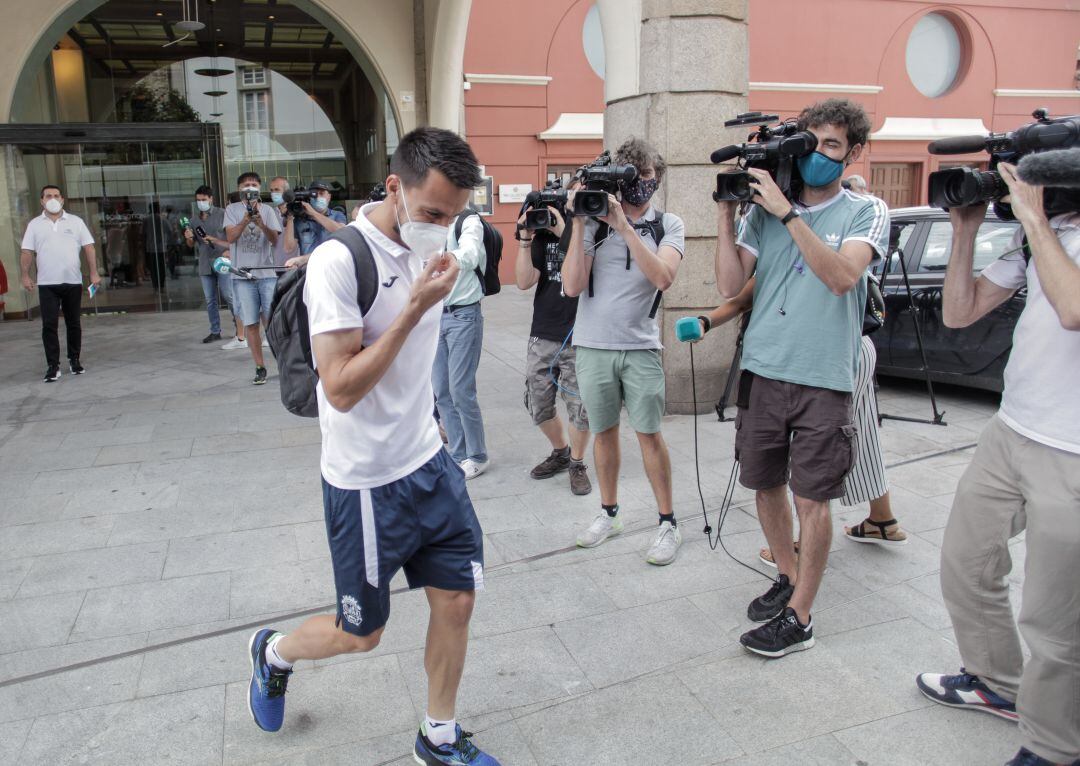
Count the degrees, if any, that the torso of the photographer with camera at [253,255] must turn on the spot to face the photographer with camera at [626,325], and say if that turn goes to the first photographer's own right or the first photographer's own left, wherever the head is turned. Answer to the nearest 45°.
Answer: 0° — they already face them

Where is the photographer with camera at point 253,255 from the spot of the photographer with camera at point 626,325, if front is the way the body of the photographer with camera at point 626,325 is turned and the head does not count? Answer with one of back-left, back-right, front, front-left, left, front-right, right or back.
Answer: right

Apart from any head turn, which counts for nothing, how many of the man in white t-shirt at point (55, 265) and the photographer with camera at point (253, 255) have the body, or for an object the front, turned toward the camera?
2

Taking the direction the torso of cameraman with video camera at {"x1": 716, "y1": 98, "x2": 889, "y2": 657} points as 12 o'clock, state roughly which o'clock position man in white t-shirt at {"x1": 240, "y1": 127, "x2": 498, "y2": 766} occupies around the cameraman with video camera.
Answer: The man in white t-shirt is roughly at 12 o'clock from the cameraman with video camera.

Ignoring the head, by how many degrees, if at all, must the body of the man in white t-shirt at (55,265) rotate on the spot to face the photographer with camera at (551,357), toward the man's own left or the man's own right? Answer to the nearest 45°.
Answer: approximately 45° to the man's own left

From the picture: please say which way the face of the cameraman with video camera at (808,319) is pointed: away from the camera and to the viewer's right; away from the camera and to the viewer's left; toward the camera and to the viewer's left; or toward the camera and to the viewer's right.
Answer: toward the camera and to the viewer's left

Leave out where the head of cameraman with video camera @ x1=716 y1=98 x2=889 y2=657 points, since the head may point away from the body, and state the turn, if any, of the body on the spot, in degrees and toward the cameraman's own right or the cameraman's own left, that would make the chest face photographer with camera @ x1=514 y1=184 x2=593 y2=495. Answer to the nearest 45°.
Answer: approximately 90° to the cameraman's own right

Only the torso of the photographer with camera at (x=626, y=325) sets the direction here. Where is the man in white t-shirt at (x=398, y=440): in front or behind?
in front

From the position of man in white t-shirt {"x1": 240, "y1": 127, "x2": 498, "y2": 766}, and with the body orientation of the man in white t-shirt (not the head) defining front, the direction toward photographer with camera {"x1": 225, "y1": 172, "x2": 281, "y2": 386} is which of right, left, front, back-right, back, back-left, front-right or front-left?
back-left

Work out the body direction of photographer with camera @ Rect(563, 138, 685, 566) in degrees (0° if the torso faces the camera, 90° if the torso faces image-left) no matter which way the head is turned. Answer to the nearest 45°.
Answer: approximately 45°

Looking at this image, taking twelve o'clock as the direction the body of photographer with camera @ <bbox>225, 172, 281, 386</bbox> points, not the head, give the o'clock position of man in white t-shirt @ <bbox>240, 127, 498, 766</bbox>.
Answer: The man in white t-shirt is roughly at 12 o'clock from the photographer with camera.
